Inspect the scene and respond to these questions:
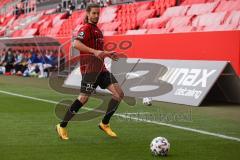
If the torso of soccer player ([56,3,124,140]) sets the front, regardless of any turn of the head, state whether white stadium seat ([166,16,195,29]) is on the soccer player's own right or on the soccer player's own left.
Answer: on the soccer player's own left

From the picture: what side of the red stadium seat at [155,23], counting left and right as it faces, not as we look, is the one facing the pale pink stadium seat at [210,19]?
left

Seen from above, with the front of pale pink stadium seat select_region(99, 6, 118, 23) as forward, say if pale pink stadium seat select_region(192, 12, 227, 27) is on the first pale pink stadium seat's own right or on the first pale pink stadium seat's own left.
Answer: on the first pale pink stadium seat's own left

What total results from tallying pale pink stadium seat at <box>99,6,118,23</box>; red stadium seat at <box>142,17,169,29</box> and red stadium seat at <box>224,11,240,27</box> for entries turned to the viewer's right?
0

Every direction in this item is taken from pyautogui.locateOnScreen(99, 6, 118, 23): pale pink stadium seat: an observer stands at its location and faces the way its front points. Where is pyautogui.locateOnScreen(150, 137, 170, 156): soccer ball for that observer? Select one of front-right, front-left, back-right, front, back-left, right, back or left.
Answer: front-left

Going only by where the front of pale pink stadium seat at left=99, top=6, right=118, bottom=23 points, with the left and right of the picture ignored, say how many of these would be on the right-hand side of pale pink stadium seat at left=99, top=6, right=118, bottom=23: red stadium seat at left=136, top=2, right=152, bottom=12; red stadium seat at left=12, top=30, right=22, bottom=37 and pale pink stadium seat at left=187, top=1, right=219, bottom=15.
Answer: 1

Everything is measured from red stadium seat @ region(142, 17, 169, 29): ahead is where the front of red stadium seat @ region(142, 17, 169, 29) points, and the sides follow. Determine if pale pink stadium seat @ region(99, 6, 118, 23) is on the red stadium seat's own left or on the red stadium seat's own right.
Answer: on the red stadium seat's own right

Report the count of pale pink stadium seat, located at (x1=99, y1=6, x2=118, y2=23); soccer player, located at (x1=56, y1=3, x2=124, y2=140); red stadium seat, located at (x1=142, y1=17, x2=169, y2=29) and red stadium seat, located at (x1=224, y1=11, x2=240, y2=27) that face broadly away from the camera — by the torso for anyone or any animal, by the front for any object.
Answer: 0

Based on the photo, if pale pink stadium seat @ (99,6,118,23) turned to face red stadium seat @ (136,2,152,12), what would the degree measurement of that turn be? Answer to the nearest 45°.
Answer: approximately 90° to its left

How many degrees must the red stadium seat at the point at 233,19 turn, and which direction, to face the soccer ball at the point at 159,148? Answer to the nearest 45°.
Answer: approximately 45° to its left

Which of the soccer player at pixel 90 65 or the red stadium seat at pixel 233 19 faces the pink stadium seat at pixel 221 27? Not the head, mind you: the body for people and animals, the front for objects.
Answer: the red stadium seat at pixel 233 19
